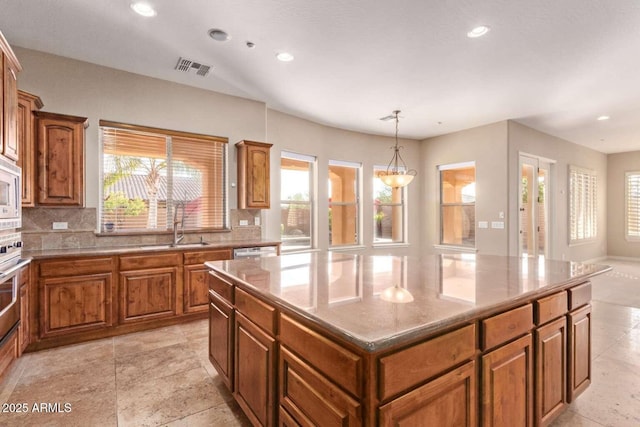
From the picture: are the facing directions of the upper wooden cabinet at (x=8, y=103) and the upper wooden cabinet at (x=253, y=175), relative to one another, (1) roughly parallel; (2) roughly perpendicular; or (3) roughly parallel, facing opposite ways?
roughly perpendicular

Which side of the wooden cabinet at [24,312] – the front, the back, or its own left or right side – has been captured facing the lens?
right

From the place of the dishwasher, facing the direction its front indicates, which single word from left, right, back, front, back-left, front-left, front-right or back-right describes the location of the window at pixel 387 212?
left

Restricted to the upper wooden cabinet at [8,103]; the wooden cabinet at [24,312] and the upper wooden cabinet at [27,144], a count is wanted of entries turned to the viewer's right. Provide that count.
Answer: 3

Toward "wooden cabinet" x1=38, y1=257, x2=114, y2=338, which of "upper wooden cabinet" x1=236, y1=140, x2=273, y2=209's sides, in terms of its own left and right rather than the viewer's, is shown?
right

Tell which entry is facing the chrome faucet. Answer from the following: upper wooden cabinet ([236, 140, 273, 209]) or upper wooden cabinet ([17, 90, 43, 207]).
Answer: upper wooden cabinet ([17, 90, 43, 207])

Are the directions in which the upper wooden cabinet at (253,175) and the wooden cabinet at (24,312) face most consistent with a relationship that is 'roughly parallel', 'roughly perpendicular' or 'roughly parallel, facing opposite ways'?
roughly perpendicular

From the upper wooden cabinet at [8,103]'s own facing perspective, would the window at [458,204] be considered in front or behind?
in front

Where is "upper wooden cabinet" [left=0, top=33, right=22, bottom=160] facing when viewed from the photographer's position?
facing to the right of the viewer

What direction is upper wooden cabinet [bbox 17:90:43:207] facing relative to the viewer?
to the viewer's right

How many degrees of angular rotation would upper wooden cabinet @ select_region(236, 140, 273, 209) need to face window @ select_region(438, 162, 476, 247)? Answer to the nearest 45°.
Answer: approximately 45° to its left

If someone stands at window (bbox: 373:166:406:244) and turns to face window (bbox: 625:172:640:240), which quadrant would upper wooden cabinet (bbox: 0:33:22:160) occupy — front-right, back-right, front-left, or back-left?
back-right

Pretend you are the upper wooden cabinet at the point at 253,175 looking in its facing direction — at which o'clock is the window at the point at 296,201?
The window is roughly at 9 o'clock from the upper wooden cabinet.

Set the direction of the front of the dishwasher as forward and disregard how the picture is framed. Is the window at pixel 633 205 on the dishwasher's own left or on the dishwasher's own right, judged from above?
on the dishwasher's own left
